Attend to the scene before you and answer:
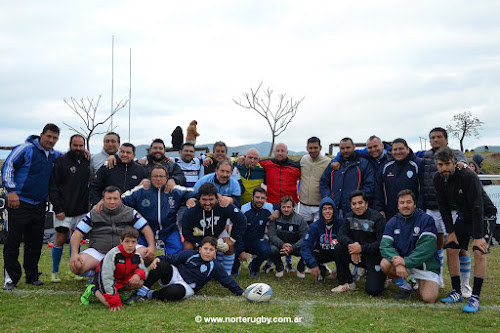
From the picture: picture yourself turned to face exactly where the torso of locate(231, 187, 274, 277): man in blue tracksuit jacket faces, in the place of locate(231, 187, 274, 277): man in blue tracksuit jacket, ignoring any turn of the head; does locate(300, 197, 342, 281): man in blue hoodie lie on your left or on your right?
on your left

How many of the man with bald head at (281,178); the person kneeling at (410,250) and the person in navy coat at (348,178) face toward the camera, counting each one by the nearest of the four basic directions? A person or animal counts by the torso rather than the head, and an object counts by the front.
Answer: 3

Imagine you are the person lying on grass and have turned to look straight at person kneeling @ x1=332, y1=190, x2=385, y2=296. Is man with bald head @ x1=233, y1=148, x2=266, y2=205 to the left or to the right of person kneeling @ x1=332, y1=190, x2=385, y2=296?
left

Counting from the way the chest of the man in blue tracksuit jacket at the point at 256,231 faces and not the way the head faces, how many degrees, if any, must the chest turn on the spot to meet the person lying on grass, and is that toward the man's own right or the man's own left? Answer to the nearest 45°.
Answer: approximately 45° to the man's own right

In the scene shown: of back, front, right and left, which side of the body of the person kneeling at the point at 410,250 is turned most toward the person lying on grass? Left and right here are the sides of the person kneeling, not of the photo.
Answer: right

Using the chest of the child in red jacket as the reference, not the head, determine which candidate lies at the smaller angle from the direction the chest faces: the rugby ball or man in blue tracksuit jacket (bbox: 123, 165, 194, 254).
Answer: the rugby ball

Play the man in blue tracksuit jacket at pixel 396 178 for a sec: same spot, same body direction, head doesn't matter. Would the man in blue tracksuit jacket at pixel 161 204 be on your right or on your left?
on your right

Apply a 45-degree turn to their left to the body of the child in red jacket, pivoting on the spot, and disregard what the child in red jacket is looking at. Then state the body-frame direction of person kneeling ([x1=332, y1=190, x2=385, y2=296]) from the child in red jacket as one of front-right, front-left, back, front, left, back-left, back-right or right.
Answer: front
